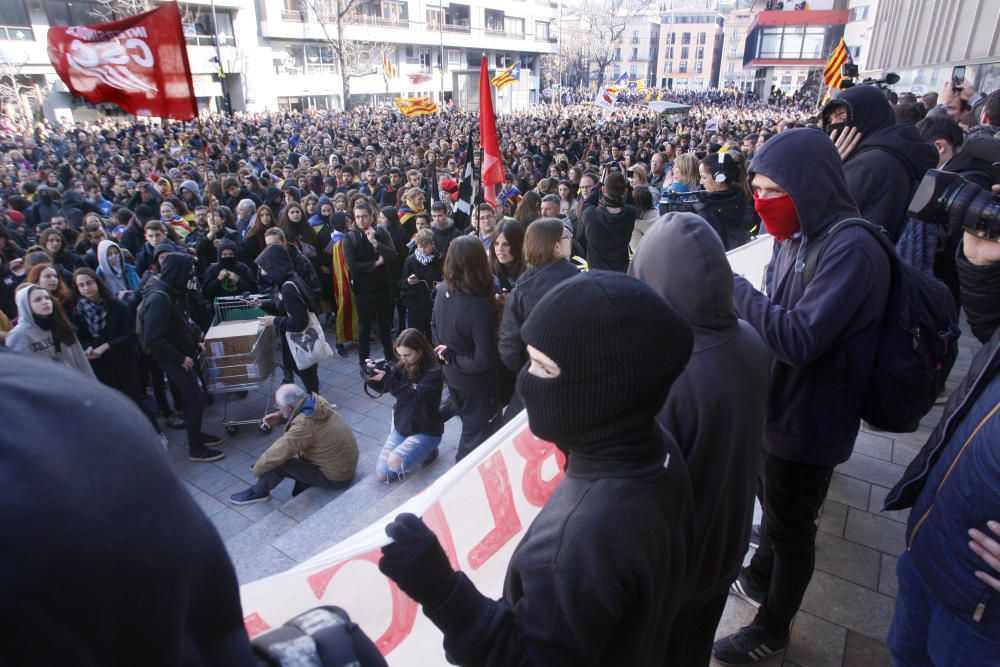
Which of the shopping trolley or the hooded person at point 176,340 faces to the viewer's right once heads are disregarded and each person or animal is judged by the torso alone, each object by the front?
the hooded person

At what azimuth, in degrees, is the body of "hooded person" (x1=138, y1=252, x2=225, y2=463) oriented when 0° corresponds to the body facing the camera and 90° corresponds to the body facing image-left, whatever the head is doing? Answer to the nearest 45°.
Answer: approximately 270°

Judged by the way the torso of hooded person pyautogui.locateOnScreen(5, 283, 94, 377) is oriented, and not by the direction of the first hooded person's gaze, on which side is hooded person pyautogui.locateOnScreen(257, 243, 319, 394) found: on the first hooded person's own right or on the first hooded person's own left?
on the first hooded person's own left

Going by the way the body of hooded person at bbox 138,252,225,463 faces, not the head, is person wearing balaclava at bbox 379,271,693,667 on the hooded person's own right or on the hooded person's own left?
on the hooded person's own right

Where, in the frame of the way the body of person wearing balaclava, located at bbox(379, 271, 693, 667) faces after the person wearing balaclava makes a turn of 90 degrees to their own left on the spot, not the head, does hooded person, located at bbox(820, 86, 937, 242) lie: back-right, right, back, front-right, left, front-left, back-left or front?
back-left

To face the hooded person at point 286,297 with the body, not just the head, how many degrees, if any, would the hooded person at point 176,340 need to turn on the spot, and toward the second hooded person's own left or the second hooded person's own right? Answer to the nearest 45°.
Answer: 0° — they already face them

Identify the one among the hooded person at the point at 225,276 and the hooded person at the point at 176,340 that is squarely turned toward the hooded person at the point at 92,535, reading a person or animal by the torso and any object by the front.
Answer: the hooded person at the point at 225,276

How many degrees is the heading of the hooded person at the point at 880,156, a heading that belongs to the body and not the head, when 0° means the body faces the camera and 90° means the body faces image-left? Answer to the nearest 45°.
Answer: approximately 90°
